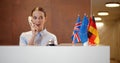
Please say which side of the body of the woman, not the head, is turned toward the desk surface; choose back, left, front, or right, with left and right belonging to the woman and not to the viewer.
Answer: front

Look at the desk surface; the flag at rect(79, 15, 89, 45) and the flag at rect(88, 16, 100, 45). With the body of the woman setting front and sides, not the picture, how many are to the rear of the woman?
0

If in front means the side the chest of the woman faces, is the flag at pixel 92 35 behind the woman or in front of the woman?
in front

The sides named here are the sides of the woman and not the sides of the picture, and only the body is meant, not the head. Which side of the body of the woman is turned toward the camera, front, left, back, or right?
front
